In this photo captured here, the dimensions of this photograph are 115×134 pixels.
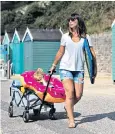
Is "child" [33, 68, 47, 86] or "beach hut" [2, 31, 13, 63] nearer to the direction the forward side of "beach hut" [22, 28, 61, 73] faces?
the child

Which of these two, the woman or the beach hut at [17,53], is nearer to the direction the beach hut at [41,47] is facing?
the woman

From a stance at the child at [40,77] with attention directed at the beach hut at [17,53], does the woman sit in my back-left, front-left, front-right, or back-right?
back-right

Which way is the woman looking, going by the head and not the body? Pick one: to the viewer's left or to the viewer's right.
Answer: to the viewer's left

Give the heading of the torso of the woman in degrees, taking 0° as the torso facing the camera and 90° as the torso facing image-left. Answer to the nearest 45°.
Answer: approximately 0°

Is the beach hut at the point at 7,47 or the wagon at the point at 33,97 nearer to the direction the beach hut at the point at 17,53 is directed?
the wagon
